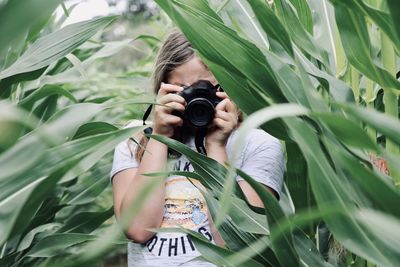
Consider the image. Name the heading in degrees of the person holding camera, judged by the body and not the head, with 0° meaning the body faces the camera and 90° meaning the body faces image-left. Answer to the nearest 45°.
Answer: approximately 0°
